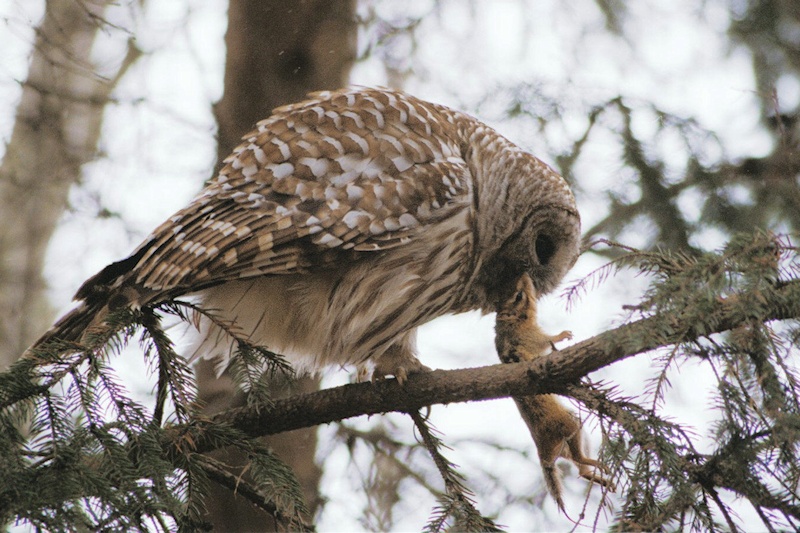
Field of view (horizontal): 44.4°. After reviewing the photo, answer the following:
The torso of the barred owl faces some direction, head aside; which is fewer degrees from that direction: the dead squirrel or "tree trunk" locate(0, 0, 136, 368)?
the dead squirrel

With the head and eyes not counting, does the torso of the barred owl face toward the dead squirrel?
yes

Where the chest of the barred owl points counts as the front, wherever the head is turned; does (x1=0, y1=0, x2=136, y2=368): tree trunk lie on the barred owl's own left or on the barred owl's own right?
on the barred owl's own left

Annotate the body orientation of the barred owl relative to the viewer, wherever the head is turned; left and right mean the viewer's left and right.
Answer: facing to the right of the viewer
